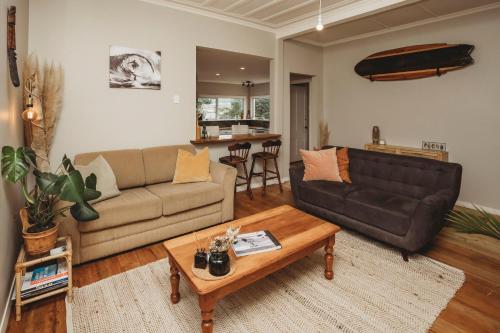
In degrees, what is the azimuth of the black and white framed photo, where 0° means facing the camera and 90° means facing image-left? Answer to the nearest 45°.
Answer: approximately 0°

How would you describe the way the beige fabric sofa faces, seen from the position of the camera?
facing the viewer and to the right of the viewer

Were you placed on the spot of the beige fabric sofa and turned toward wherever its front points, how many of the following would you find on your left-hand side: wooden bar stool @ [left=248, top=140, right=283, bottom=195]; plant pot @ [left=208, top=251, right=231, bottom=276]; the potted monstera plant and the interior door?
2

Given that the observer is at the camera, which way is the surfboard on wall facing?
facing to the left of the viewer

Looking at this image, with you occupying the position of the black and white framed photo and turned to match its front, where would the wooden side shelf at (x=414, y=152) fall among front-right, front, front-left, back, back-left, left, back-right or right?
left

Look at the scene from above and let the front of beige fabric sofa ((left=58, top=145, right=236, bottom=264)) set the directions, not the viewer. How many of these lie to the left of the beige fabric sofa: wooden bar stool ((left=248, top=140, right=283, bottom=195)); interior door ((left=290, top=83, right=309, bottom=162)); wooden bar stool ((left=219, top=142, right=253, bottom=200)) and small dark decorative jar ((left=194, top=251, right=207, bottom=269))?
3

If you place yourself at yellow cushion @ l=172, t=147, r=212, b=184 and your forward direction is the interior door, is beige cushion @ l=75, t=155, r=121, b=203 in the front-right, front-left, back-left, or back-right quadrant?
back-left

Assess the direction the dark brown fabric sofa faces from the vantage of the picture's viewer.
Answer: facing the viewer and to the left of the viewer

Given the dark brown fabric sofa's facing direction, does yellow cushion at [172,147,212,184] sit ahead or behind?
ahead
